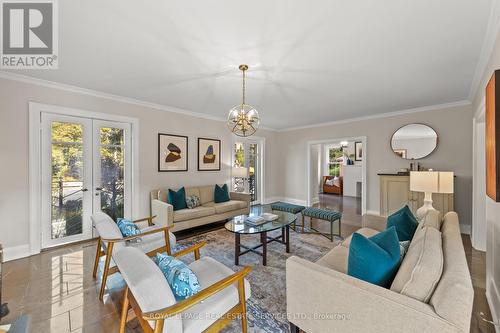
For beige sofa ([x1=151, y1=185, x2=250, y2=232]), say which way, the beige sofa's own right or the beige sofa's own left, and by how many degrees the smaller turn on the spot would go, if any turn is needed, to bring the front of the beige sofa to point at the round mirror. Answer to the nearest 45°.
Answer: approximately 45° to the beige sofa's own left

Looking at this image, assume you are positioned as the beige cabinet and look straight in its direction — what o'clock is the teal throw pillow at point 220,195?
The teal throw pillow is roughly at 2 o'clock from the beige cabinet.

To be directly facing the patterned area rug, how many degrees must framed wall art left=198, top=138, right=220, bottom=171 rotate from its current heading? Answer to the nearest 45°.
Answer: approximately 45° to its right

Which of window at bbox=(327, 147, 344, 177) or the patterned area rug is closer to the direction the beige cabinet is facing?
the patterned area rug

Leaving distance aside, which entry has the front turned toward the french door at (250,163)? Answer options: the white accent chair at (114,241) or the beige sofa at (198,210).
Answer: the white accent chair

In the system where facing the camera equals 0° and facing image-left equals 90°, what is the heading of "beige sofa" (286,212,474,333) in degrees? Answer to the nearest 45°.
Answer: approximately 90°

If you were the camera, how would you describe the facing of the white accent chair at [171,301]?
facing away from the viewer and to the right of the viewer

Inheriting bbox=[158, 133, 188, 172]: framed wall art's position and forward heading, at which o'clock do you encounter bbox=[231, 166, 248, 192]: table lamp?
The table lamp is roughly at 10 o'clock from the framed wall art.

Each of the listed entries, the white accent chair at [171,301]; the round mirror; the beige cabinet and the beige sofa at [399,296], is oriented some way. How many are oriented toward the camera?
2
